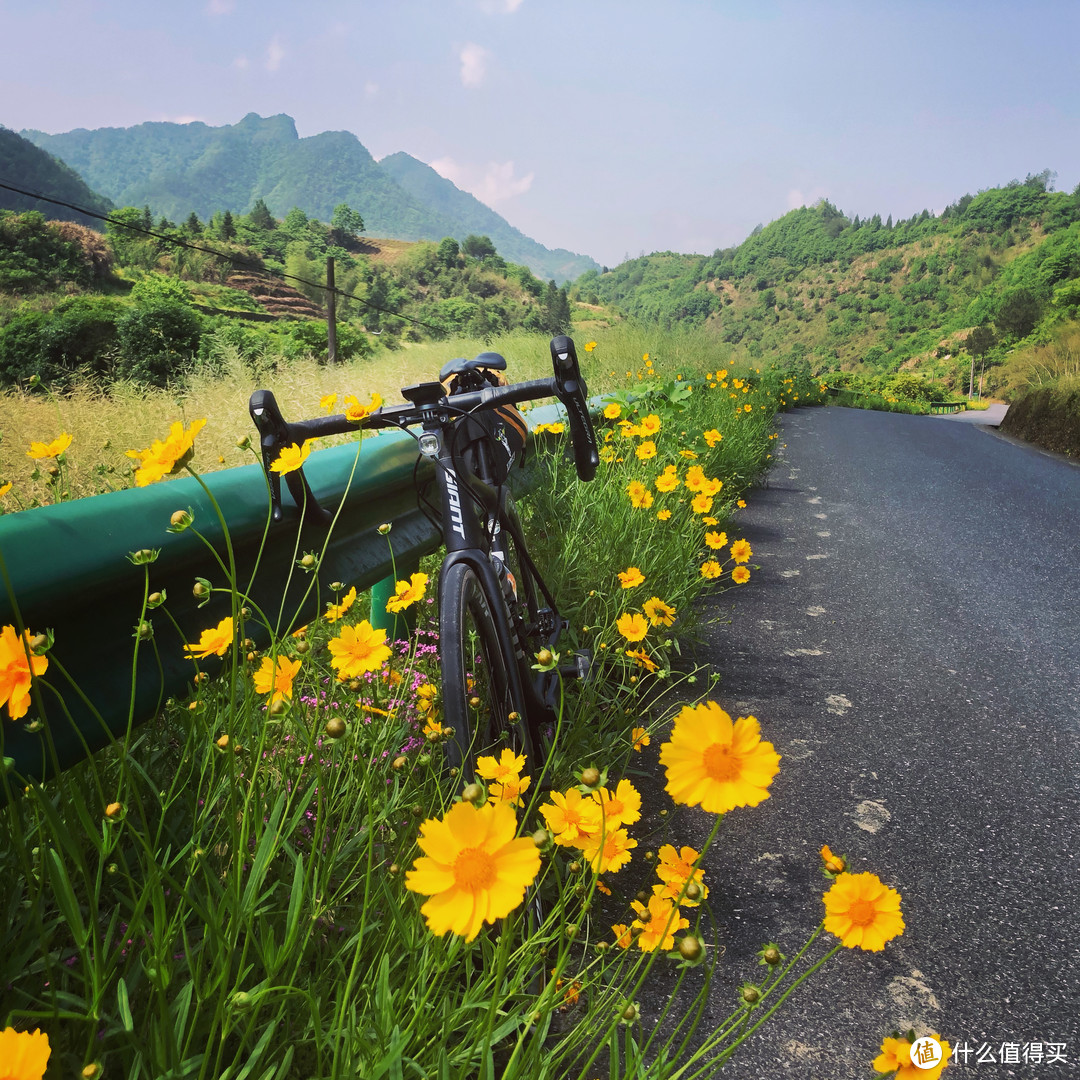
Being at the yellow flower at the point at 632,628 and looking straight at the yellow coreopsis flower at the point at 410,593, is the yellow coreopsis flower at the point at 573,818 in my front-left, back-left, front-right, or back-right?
front-left

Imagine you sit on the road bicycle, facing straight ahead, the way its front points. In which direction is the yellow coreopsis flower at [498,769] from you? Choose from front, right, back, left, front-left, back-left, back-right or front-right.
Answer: front

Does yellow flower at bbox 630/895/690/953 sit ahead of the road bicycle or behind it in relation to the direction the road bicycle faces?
ahead

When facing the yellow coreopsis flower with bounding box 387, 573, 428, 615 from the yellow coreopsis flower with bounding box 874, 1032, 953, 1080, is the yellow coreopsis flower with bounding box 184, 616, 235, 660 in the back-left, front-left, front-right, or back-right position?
front-left

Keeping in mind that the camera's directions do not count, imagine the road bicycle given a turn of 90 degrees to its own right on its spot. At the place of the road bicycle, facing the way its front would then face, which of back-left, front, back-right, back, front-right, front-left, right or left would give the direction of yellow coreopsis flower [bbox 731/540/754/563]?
back-right

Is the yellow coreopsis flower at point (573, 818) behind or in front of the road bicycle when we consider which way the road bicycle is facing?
in front

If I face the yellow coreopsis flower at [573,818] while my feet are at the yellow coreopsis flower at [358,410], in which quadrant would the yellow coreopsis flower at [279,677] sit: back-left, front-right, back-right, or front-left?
front-right

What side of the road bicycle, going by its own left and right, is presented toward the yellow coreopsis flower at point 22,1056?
front

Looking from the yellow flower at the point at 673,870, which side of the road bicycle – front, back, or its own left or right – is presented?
front

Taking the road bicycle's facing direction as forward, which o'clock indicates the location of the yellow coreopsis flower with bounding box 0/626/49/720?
The yellow coreopsis flower is roughly at 1 o'clock from the road bicycle.

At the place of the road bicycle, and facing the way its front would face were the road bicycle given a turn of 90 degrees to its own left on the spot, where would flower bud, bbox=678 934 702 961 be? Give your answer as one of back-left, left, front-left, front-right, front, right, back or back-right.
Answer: right

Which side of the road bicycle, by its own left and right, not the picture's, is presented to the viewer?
front

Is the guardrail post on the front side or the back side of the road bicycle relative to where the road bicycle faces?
on the back side
